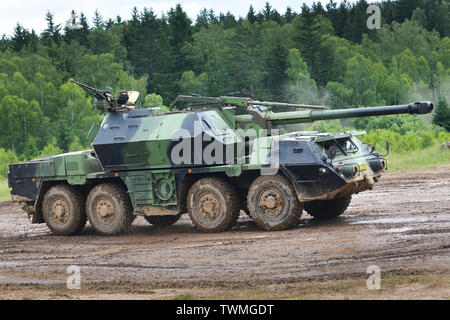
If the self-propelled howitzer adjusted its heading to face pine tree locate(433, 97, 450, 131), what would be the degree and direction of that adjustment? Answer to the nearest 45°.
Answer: approximately 90° to its left
